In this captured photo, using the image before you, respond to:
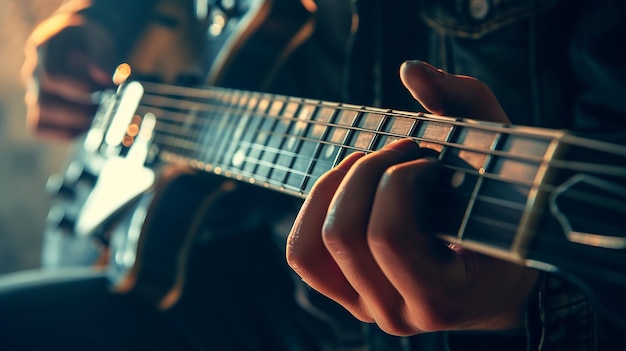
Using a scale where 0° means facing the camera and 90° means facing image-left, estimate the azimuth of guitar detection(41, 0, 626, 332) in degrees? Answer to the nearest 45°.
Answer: approximately 45°

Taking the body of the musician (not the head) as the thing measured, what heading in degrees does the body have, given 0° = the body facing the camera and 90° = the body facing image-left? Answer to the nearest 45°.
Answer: approximately 45°
